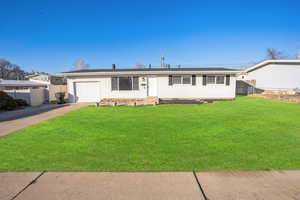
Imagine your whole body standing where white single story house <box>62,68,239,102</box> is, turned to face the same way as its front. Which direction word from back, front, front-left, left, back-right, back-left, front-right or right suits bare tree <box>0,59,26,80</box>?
back-right

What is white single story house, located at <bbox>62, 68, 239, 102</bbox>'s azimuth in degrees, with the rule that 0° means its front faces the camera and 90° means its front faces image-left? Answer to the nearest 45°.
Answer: approximately 0°

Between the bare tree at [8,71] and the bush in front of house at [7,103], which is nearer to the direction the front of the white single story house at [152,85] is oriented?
the bush in front of house

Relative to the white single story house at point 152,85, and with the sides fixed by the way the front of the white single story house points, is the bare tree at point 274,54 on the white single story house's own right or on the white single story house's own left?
on the white single story house's own left

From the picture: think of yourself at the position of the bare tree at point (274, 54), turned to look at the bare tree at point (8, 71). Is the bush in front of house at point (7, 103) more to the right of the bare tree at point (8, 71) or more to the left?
left

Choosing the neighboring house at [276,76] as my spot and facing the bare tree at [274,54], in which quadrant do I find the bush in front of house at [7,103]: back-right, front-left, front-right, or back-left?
back-left

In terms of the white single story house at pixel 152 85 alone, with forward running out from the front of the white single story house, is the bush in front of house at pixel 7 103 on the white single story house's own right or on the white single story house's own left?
on the white single story house's own right

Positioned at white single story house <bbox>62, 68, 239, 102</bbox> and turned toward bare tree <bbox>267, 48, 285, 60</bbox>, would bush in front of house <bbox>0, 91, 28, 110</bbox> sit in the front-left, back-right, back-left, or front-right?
back-left

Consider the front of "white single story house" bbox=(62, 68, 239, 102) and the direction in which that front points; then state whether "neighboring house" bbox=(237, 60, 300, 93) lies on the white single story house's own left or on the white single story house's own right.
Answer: on the white single story house's own left

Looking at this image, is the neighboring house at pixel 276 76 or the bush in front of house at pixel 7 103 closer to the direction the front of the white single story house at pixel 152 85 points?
the bush in front of house

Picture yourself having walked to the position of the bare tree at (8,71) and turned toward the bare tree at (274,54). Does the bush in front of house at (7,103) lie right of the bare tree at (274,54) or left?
right
